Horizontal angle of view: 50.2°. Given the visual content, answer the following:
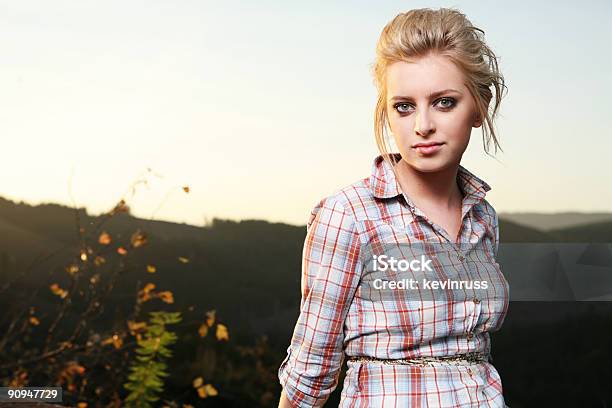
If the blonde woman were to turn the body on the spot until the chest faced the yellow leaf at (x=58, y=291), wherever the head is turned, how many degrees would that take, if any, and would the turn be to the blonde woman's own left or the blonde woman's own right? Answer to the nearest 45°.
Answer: approximately 180°

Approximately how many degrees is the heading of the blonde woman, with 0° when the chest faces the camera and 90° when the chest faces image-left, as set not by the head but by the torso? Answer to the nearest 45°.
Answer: approximately 315°

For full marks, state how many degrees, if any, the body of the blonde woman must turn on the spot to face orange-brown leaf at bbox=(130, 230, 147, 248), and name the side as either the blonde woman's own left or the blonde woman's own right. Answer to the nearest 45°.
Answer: approximately 180°

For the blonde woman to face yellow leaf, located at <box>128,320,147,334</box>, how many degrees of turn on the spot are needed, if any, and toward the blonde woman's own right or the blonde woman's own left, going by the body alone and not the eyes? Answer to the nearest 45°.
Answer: approximately 180°

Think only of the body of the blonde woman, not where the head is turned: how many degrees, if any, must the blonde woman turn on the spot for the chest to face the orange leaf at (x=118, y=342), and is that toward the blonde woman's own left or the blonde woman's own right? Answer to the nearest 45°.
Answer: approximately 180°
